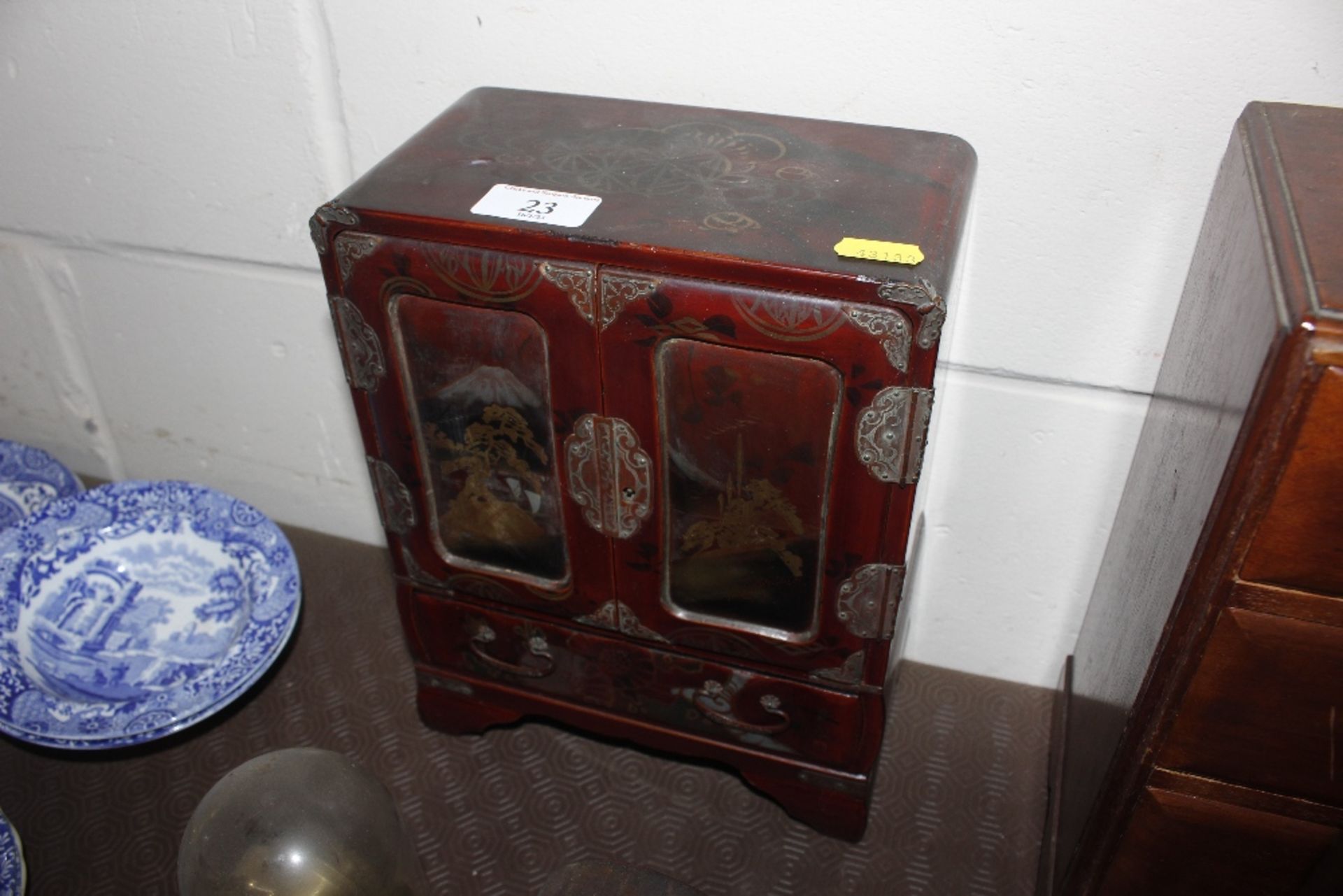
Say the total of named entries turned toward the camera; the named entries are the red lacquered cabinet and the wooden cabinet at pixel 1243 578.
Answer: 2

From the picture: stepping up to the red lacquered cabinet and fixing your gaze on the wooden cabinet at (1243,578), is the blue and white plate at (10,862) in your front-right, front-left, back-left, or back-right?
back-right

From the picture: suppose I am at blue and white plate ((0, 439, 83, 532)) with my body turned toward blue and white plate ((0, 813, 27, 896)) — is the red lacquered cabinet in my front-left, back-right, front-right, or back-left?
front-left

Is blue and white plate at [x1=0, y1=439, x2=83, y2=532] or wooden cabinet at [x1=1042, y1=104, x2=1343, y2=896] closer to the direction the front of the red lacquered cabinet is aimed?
the wooden cabinet

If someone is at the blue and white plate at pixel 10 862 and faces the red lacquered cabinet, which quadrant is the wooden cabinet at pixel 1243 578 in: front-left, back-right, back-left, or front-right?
front-right

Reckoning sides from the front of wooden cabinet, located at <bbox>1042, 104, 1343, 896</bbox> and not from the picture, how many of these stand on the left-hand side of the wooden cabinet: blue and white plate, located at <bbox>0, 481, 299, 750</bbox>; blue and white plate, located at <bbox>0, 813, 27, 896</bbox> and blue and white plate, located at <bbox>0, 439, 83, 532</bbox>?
0

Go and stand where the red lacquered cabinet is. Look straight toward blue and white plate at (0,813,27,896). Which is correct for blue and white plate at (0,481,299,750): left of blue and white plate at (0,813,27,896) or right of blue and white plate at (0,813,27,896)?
right

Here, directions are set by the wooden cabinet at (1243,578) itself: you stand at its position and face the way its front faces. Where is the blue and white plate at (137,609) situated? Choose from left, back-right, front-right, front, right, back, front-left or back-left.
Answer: right

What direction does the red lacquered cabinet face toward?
toward the camera

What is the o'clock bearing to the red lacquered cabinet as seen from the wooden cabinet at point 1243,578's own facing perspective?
The red lacquered cabinet is roughly at 3 o'clock from the wooden cabinet.

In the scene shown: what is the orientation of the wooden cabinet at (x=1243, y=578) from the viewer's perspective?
toward the camera

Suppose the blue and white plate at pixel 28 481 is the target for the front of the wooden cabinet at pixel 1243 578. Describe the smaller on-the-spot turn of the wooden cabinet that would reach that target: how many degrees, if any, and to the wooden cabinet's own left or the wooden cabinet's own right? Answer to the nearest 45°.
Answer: approximately 90° to the wooden cabinet's own right

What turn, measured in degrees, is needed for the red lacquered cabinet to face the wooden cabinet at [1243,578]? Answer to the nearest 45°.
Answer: approximately 45° to its left

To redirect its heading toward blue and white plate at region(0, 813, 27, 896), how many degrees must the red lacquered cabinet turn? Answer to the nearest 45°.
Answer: approximately 90° to its right
